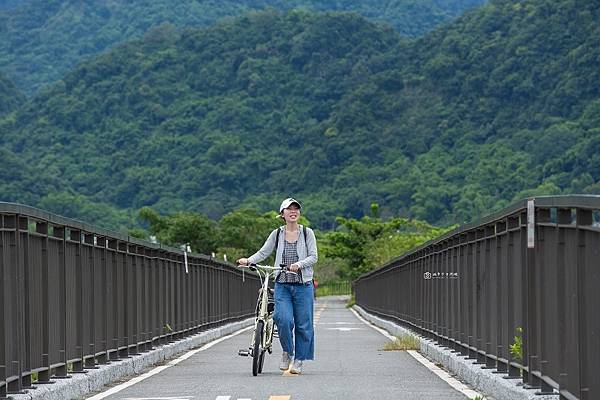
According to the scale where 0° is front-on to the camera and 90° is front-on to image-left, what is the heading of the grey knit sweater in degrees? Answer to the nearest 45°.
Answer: approximately 0°

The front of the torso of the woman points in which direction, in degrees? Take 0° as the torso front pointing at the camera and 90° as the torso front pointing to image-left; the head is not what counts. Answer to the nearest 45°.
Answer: approximately 0°
